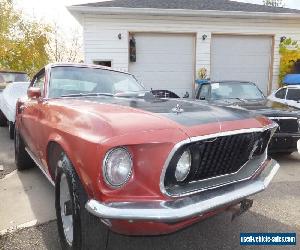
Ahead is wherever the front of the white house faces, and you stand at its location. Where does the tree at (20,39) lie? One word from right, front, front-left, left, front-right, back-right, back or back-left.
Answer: back-right

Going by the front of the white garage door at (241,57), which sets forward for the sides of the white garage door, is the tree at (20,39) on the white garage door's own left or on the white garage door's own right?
on the white garage door's own right

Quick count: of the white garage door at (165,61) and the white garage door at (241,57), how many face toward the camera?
2

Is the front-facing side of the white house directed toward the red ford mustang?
yes

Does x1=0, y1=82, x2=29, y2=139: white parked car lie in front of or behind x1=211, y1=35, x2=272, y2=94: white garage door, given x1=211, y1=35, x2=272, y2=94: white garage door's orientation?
in front

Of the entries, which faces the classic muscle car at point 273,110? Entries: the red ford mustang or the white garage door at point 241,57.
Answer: the white garage door

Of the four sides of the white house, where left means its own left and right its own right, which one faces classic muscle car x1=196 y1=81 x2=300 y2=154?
front

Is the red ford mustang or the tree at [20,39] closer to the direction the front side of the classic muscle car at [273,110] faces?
the red ford mustang

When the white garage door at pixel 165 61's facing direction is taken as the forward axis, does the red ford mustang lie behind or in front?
in front
